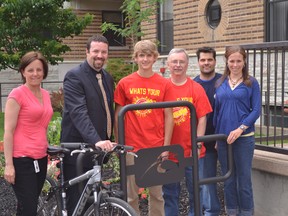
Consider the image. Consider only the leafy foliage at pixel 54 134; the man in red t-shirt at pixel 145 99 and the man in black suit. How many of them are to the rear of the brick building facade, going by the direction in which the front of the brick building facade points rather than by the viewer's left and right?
0

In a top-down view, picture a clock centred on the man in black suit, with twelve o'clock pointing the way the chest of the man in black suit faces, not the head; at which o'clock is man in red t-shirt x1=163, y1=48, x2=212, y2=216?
The man in red t-shirt is roughly at 10 o'clock from the man in black suit.

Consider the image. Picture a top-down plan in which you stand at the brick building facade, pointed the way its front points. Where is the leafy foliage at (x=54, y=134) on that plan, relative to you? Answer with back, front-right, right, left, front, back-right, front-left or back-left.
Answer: front-right

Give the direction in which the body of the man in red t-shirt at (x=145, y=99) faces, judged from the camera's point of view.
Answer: toward the camera

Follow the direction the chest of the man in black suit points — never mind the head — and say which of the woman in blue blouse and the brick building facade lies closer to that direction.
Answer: the woman in blue blouse

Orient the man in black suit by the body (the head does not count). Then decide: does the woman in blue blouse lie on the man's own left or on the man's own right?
on the man's own left

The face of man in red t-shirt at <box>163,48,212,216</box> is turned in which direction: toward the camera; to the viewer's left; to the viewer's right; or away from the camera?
toward the camera

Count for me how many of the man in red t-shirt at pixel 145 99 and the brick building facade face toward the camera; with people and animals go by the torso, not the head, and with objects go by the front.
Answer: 2

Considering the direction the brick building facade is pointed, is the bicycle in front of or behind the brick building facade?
in front

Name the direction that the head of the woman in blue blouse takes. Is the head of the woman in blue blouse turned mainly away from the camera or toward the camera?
toward the camera

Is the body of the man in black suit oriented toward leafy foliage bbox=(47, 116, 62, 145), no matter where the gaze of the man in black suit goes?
no

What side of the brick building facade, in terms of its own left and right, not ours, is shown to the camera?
front

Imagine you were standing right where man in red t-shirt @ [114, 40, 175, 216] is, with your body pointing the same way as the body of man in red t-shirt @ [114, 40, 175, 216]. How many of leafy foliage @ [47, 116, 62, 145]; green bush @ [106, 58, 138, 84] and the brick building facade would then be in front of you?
0

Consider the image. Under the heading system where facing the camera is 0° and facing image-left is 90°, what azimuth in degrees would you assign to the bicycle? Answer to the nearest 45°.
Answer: approximately 315°

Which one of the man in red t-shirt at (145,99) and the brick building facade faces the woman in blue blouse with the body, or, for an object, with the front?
the brick building facade

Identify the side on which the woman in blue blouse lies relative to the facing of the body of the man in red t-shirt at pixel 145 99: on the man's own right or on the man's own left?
on the man's own left
